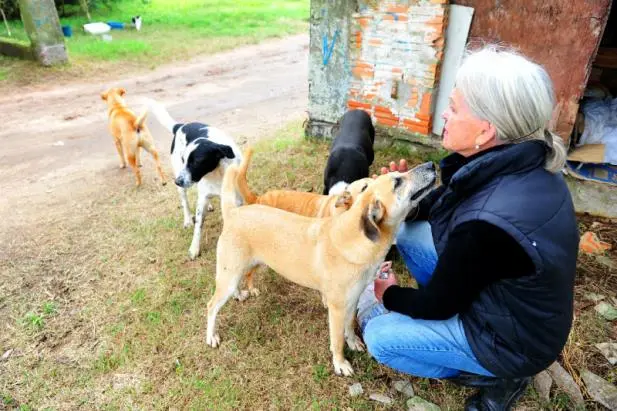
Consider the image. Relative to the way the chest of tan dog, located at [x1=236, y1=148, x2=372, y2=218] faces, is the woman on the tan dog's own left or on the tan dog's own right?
on the tan dog's own right

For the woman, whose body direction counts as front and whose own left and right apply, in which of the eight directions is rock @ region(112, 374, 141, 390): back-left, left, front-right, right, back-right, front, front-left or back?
front

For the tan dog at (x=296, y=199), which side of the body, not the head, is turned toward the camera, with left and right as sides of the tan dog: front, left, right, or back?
right

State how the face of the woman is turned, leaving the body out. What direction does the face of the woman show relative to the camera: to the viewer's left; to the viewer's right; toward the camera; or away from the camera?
to the viewer's left

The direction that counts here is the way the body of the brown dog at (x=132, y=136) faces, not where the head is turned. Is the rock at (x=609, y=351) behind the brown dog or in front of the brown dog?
behind

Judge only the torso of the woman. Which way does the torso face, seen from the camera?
to the viewer's left

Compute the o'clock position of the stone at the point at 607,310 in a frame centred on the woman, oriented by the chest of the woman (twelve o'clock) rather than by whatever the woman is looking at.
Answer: The stone is roughly at 4 o'clock from the woman.

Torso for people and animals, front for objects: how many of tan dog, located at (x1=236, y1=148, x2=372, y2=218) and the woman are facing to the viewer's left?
1

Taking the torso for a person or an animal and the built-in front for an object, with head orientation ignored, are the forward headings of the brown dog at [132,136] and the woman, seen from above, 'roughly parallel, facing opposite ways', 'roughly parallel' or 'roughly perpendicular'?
roughly parallel

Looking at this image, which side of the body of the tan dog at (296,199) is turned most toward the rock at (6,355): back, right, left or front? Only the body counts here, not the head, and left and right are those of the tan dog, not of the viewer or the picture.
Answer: back

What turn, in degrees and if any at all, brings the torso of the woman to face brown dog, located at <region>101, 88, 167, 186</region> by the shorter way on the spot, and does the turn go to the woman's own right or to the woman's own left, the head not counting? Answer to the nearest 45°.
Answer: approximately 45° to the woman's own right

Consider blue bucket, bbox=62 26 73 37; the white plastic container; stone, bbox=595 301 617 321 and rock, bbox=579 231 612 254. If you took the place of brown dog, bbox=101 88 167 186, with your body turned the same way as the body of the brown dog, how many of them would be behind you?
2

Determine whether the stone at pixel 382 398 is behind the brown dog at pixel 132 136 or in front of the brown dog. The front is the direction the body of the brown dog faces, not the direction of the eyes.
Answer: behind

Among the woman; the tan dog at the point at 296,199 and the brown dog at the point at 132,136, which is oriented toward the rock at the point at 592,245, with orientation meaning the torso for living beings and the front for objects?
the tan dog

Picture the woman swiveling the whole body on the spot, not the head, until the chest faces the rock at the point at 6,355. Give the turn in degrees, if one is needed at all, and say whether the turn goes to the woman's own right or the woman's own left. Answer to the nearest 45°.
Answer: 0° — they already face it

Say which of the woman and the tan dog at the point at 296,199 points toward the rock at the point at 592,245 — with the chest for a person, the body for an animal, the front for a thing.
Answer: the tan dog
